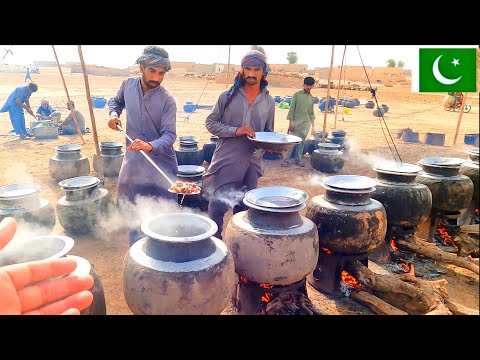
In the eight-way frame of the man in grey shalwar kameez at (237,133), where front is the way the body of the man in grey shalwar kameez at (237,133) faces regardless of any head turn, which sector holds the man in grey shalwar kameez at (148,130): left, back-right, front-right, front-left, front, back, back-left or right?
right

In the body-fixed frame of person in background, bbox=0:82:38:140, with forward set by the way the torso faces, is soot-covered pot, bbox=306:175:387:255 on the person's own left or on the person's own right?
on the person's own right

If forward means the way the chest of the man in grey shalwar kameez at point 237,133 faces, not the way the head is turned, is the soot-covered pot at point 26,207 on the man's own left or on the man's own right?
on the man's own right

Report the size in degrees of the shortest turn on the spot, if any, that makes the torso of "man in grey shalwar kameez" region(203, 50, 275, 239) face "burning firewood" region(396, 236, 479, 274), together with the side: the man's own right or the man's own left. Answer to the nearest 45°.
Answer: approximately 90° to the man's own left

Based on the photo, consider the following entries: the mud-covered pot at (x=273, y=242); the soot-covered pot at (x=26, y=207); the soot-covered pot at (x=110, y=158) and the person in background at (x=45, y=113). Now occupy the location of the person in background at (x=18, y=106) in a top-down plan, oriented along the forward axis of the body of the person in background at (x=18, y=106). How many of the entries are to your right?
3

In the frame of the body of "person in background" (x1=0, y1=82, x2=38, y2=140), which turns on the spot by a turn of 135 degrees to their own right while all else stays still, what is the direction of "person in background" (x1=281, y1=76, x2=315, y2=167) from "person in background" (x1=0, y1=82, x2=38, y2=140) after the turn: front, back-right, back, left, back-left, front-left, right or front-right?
left

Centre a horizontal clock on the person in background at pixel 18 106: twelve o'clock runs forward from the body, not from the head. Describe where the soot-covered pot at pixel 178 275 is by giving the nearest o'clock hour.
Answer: The soot-covered pot is roughly at 3 o'clock from the person in background.

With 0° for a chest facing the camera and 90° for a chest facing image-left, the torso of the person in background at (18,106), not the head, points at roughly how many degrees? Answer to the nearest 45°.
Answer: approximately 270°

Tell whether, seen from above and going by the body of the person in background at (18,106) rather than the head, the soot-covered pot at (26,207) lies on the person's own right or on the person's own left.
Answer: on the person's own right

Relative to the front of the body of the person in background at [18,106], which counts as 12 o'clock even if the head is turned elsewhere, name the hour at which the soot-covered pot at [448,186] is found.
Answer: The soot-covered pot is roughly at 2 o'clock from the person in background.

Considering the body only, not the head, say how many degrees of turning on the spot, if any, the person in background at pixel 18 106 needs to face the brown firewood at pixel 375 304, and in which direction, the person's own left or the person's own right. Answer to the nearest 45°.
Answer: approximately 90° to the person's own right

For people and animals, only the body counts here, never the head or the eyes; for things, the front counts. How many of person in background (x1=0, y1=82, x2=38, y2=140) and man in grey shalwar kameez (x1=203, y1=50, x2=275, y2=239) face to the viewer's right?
1

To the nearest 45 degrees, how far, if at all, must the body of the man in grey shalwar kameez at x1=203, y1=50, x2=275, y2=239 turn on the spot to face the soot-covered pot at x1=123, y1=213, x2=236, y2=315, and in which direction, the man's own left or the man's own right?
0° — they already face it
